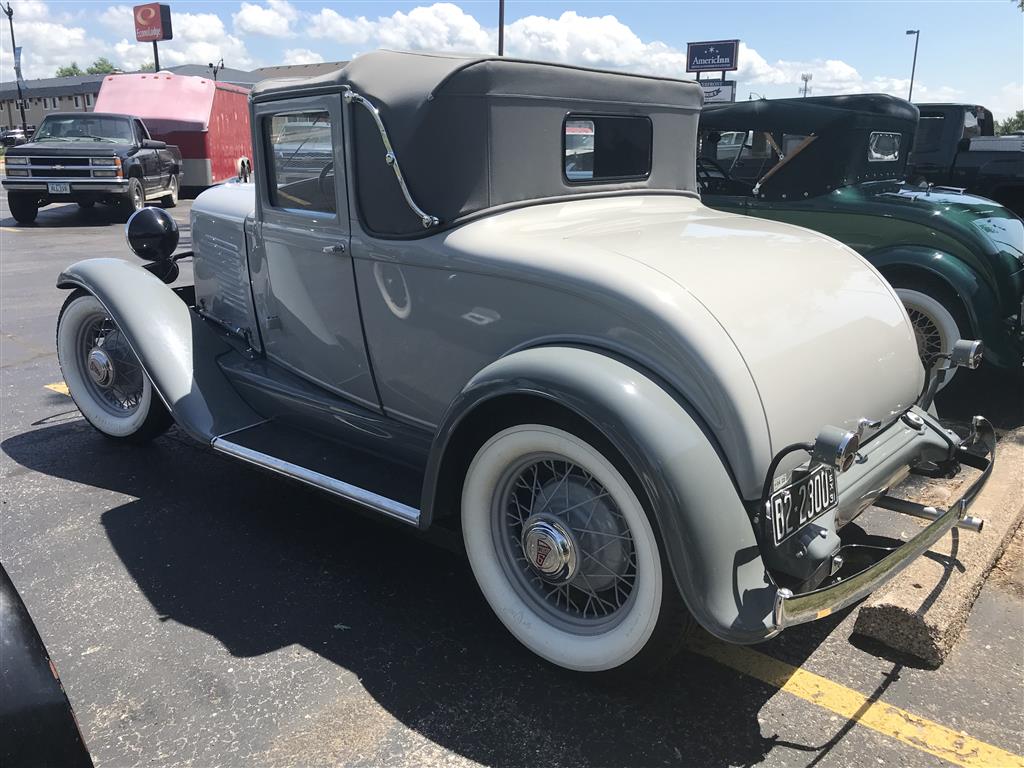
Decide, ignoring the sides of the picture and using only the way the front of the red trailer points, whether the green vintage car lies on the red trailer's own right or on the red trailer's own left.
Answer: on the red trailer's own left

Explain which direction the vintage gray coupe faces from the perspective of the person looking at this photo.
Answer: facing away from the viewer and to the left of the viewer

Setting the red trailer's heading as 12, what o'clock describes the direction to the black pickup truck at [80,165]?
The black pickup truck is roughly at 11 o'clock from the red trailer.

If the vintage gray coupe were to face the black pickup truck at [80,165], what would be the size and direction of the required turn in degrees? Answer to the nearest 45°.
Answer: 0° — it already faces it

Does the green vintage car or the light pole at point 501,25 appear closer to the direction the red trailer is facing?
the green vintage car

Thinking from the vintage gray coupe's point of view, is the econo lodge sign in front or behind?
in front

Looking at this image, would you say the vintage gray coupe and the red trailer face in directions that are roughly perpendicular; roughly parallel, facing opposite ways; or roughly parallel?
roughly perpendicular

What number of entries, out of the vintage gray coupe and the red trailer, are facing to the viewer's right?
0

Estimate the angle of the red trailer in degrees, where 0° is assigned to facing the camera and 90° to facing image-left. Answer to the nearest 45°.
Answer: approximately 45°
